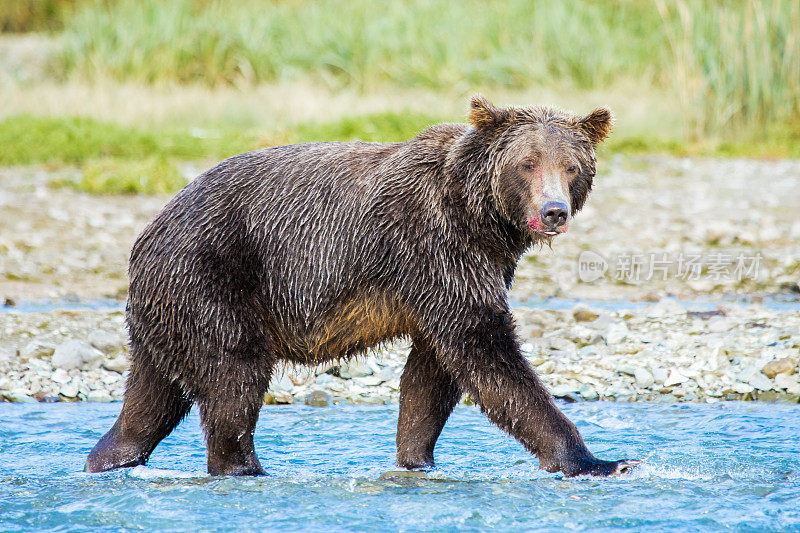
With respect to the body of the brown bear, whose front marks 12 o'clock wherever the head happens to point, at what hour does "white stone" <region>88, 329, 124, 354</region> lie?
The white stone is roughly at 8 o'clock from the brown bear.

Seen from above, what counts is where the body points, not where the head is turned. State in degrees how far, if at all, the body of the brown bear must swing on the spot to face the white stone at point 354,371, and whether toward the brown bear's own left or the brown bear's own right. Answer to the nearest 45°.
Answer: approximately 90° to the brown bear's own left

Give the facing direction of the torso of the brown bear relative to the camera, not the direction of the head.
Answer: to the viewer's right

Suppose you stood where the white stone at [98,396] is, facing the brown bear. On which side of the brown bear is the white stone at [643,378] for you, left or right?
left

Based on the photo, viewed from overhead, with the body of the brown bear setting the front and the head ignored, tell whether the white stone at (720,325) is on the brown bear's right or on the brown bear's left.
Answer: on the brown bear's left

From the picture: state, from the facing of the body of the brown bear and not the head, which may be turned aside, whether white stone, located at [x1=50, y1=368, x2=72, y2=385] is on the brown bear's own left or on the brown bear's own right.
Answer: on the brown bear's own left

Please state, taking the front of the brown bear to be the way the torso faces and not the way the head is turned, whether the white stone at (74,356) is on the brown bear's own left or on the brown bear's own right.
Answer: on the brown bear's own left

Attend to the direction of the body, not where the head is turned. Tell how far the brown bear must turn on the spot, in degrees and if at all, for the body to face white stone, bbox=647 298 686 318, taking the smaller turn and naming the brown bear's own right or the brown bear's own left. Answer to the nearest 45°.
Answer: approximately 45° to the brown bear's own left

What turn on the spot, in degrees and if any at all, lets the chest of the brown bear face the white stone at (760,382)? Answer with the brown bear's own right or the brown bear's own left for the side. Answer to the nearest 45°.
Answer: approximately 45° to the brown bear's own left

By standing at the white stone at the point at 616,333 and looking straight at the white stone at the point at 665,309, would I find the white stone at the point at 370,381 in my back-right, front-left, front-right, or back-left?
back-left
